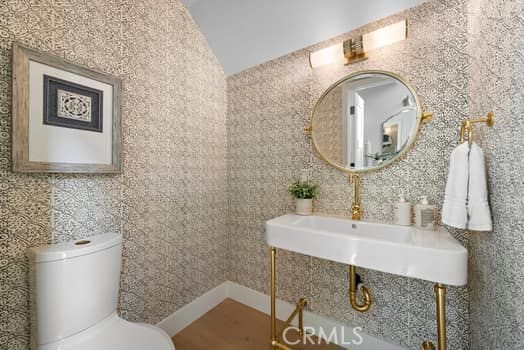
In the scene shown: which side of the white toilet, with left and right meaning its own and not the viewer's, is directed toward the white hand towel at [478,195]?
front

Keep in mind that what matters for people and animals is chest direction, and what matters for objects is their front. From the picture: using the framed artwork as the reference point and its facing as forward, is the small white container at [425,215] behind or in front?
in front

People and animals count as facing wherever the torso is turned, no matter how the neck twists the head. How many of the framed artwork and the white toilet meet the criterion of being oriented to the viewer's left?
0

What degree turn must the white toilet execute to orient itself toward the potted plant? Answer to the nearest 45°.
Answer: approximately 45° to its left

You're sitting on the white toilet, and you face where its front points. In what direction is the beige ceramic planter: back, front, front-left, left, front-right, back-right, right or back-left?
front-left

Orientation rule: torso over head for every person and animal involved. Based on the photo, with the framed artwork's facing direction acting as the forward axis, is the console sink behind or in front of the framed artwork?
in front
